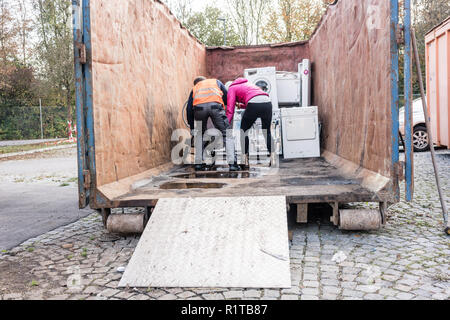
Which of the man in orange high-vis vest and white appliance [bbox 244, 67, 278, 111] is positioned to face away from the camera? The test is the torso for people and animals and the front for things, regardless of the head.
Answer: the man in orange high-vis vest

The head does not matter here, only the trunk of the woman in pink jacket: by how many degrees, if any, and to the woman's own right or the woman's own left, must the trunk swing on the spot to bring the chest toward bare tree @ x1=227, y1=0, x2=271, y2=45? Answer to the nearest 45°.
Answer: approximately 45° to the woman's own right

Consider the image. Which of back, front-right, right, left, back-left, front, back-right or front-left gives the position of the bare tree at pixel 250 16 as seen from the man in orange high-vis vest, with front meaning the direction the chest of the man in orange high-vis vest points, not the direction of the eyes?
front

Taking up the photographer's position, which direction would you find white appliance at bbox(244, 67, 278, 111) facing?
facing the viewer

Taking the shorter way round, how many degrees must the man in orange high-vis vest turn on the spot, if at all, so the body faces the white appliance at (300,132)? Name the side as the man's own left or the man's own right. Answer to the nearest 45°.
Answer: approximately 45° to the man's own right

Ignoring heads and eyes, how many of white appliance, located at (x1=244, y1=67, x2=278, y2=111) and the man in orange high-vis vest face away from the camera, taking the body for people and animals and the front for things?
1

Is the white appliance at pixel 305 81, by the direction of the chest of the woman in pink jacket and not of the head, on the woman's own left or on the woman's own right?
on the woman's own right

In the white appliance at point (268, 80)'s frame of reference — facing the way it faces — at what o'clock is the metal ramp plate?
The metal ramp plate is roughly at 12 o'clock from the white appliance.

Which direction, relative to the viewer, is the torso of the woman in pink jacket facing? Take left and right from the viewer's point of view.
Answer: facing away from the viewer and to the left of the viewer

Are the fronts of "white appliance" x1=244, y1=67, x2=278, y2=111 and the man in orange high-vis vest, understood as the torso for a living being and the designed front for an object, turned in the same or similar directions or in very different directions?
very different directions

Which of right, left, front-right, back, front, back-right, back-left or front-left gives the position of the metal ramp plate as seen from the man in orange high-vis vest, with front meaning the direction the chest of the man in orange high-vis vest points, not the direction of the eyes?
back

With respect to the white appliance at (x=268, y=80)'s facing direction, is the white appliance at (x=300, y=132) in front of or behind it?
in front

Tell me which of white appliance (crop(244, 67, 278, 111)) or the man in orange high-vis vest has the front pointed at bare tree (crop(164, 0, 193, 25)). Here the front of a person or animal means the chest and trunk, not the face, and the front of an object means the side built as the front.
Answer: the man in orange high-vis vest

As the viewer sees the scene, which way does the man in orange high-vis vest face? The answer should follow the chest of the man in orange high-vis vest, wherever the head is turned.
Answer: away from the camera
